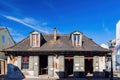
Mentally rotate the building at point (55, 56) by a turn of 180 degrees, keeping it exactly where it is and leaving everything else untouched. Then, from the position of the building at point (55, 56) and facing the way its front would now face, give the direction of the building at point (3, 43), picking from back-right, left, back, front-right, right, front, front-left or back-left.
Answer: front-left

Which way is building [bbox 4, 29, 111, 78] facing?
toward the camera
